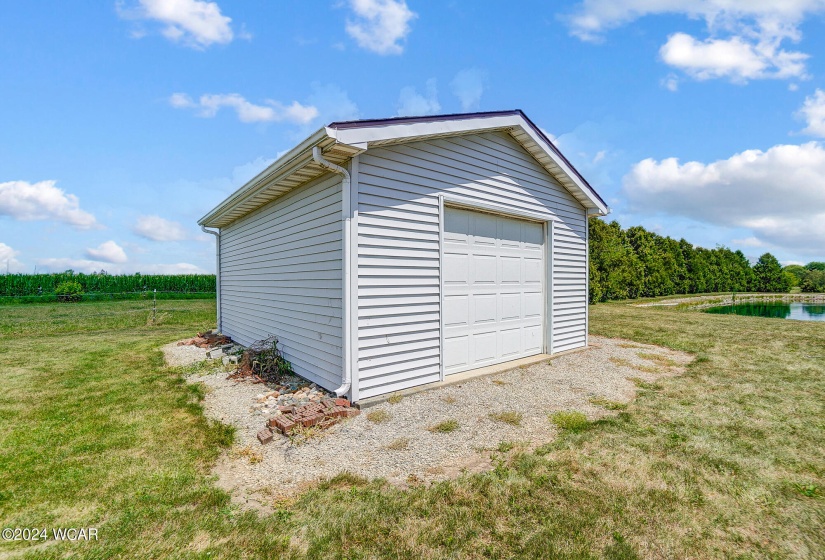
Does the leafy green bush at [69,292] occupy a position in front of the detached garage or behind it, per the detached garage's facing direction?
behind

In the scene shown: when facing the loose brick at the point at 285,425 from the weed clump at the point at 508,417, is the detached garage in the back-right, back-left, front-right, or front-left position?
front-right

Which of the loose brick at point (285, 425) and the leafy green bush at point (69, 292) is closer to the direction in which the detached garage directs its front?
the loose brick

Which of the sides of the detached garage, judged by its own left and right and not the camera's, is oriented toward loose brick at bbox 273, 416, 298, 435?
right

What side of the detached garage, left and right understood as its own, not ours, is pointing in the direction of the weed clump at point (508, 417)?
front

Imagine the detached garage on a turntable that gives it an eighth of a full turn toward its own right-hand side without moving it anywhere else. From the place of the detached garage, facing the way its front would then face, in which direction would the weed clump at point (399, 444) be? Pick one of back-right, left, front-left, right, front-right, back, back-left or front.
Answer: front

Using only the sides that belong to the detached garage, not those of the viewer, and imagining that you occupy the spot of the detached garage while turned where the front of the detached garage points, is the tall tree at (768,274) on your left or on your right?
on your left

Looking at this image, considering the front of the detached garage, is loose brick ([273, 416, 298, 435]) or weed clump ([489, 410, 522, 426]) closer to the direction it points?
the weed clump

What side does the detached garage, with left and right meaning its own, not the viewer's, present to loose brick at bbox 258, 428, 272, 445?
right

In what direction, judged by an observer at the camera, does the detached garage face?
facing the viewer and to the right of the viewer

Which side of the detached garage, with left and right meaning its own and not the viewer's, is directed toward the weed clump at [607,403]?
front
